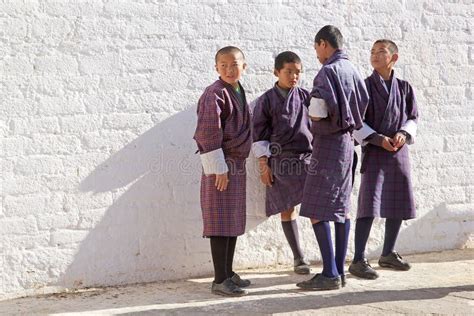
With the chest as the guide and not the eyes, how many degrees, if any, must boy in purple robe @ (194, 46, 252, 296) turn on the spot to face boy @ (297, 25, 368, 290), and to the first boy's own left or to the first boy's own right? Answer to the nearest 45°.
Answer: approximately 45° to the first boy's own left

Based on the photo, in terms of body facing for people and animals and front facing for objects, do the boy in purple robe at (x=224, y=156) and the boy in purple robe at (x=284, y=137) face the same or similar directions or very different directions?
same or similar directions

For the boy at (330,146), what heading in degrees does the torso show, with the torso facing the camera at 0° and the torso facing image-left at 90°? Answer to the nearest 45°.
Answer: approximately 135°

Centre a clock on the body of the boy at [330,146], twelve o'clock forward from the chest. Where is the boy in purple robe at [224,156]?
The boy in purple robe is roughly at 10 o'clock from the boy.

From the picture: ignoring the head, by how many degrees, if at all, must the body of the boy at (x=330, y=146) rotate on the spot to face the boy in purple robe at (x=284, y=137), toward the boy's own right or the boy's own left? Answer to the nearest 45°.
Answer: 0° — they already face them

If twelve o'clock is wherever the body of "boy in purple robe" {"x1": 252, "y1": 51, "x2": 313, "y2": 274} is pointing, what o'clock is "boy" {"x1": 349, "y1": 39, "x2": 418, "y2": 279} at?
The boy is roughly at 10 o'clock from the boy in purple robe.

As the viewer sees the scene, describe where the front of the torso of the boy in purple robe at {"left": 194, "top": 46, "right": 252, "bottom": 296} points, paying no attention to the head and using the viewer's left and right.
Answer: facing the viewer and to the right of the viewer

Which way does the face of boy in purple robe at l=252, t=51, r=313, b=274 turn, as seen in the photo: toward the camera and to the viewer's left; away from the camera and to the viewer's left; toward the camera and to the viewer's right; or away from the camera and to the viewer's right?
toward the camera and to the viewer's right

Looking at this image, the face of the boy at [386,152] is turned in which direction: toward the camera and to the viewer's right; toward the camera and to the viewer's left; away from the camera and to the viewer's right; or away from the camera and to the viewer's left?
toward the camera and to the viewer's left

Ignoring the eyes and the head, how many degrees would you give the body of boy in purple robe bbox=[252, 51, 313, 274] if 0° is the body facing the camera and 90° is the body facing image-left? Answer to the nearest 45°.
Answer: approximately 315°

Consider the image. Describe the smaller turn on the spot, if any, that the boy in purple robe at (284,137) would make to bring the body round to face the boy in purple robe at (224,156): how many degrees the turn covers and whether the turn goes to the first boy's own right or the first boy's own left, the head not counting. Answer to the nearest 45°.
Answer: approximately 90° to the first boy's own right
